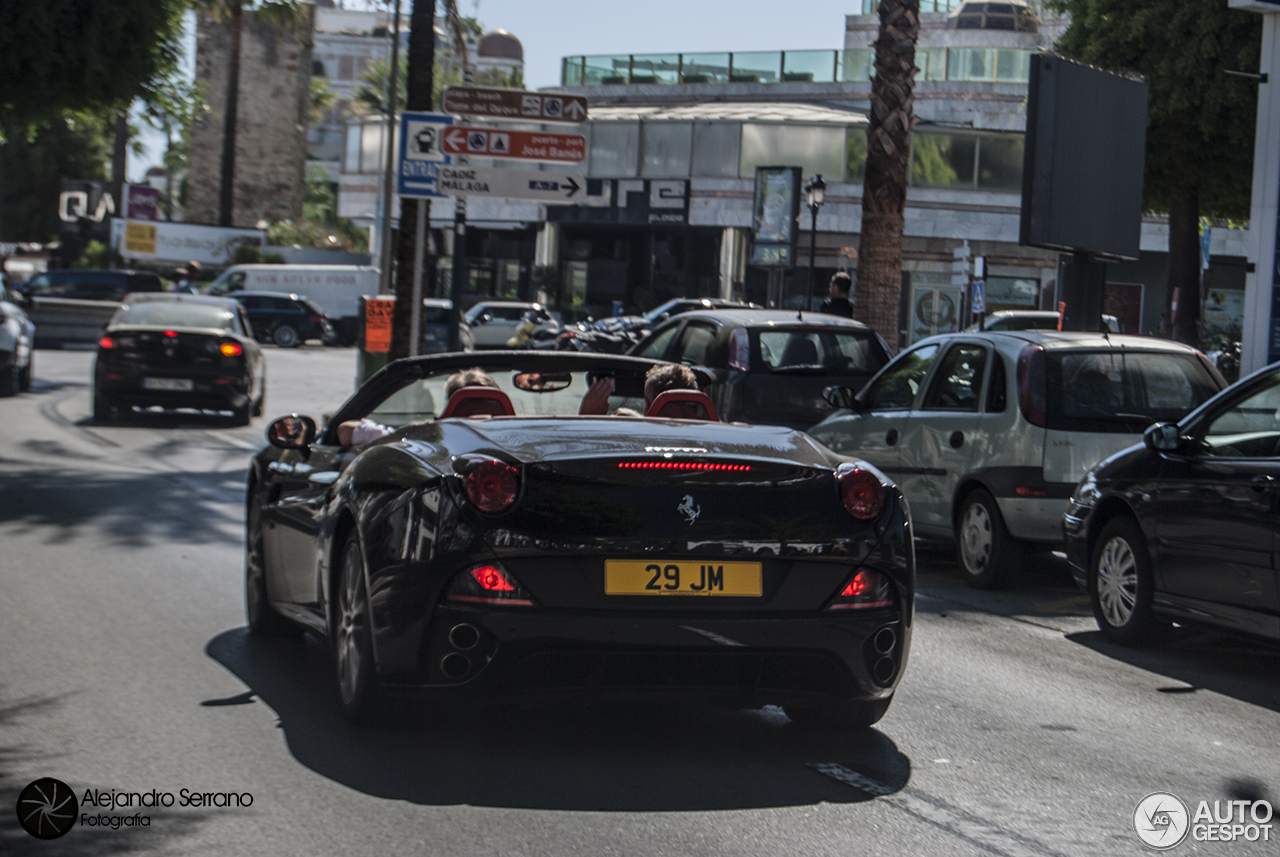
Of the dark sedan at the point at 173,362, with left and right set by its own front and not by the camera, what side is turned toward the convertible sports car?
back

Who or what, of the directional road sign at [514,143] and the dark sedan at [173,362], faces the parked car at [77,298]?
the dark sedan

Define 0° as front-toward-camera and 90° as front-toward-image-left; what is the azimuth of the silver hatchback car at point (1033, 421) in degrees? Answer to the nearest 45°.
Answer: approximately 135°

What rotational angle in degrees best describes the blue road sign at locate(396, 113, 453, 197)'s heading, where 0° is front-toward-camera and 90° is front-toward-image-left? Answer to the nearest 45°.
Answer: approximately 0°

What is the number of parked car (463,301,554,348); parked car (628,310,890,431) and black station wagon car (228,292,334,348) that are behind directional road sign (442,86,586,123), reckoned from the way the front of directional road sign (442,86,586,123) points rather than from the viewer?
2

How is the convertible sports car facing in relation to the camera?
away from the camera

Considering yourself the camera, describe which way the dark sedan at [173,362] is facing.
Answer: facing away from the viewer
